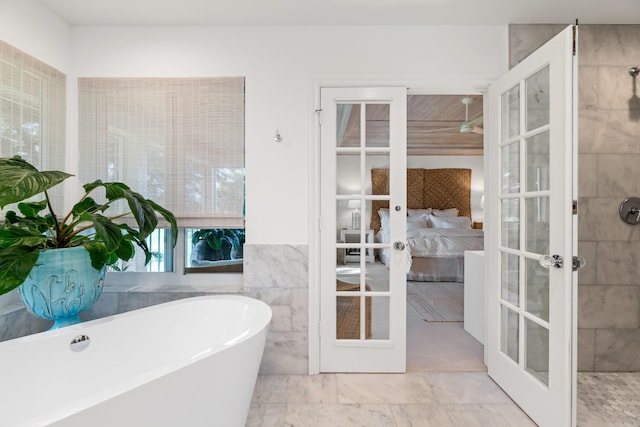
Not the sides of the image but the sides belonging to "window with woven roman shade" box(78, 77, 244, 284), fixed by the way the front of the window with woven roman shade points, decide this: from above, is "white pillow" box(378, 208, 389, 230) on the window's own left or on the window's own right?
on the window's own left

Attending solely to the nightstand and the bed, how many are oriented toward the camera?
2

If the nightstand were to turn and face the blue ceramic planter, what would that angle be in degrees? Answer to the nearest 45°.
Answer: approximately 45° to its right

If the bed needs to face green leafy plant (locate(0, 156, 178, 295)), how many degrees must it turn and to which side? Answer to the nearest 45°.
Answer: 0° — it already faces it

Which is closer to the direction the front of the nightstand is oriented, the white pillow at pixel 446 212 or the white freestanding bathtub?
the white freestanding bathtub

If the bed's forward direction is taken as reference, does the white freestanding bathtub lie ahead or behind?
ahead

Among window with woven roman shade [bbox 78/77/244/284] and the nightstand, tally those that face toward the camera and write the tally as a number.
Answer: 2

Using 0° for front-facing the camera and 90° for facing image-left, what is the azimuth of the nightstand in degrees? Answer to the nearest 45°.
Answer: approximately 0°

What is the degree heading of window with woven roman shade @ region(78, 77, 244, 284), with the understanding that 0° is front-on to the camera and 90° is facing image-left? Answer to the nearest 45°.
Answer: approximately 0°

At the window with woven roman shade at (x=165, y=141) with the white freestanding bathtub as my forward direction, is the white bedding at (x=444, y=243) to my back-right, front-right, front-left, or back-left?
back-left

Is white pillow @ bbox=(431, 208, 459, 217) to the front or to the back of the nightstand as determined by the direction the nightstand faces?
to the back
